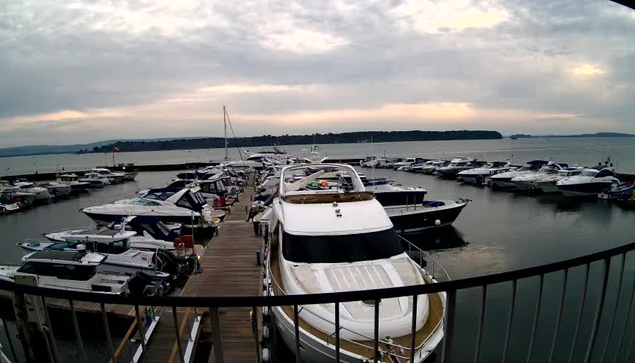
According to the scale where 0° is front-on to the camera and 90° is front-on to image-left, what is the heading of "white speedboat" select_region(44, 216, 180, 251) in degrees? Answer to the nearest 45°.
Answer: approximately 90°

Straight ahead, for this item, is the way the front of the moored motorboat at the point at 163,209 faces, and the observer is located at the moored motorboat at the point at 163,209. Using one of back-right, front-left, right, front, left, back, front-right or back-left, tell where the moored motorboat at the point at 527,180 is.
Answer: back

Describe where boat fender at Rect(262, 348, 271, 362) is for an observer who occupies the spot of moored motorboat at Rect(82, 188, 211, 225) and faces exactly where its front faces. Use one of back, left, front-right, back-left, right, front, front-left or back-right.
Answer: left

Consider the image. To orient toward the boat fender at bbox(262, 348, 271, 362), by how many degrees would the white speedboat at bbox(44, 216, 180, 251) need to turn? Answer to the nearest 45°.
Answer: approximately 90° to its left

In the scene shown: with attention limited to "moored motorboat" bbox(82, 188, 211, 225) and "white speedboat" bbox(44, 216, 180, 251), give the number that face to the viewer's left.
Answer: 2

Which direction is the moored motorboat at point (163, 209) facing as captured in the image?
to the viewer's left

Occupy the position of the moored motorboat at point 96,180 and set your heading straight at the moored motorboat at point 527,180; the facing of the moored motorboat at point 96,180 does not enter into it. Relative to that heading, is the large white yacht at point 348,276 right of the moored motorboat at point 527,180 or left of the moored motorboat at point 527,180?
right
